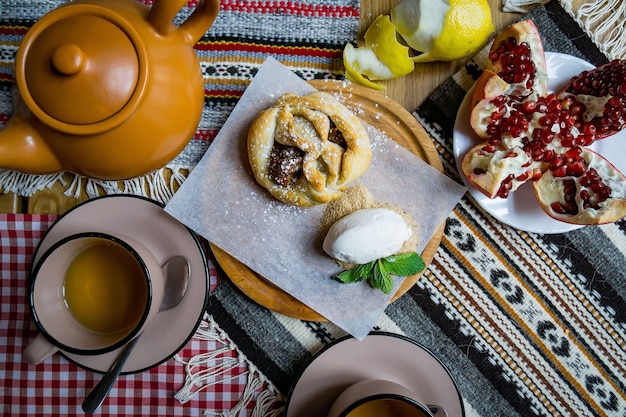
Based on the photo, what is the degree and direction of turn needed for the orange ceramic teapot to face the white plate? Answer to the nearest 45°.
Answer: approximately 135° to its left

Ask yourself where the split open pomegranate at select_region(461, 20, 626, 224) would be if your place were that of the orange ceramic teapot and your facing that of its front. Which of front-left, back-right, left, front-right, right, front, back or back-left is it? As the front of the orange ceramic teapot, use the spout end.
back-left

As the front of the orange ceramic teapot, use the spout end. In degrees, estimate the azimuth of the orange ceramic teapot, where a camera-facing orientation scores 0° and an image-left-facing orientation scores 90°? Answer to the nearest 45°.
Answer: approximately 45°

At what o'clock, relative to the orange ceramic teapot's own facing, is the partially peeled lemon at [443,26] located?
The partially peeled lemon is roughly at 7 o'clock from the orange ceramic teapot.
